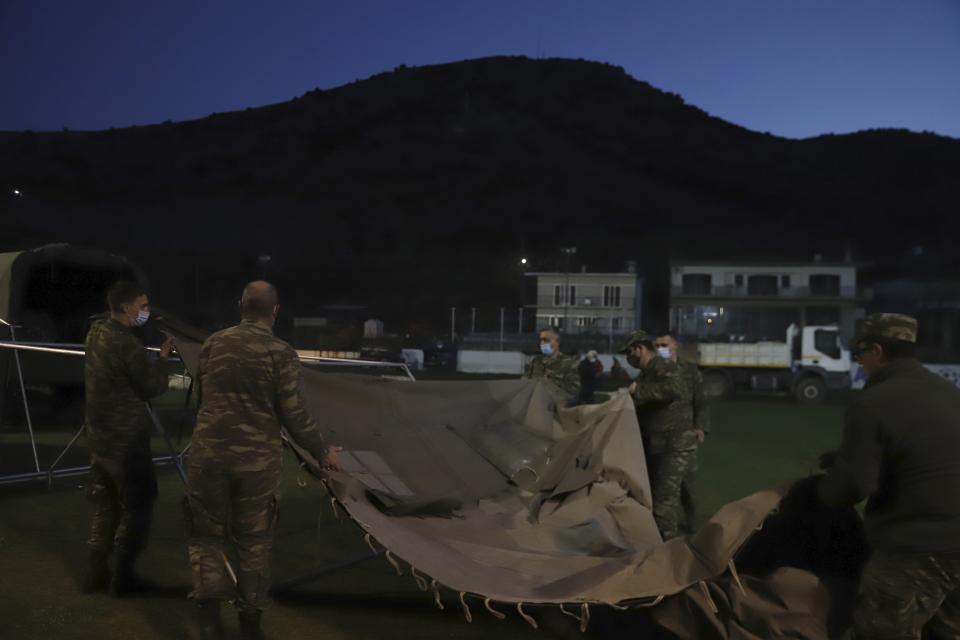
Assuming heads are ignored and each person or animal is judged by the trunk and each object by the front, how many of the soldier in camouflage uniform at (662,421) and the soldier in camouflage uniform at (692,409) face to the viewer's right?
0

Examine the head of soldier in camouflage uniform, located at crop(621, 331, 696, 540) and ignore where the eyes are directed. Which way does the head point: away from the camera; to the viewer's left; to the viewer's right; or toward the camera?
to the viewer's left

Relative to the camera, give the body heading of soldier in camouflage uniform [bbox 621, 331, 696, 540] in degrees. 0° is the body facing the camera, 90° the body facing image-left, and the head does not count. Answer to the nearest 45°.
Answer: approximately 90°

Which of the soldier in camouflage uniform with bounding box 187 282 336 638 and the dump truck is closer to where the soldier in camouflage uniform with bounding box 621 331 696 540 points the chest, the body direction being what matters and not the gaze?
the soldier in camouflage uniform

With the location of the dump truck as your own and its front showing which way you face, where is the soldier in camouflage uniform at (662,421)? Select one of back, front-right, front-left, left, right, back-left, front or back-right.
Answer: right

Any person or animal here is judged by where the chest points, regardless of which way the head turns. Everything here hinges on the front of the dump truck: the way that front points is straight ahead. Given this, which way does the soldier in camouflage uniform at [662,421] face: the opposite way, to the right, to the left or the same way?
the opposite way

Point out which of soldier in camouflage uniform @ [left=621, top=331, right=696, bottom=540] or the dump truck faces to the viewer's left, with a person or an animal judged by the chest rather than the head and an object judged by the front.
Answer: the soldier in camouflage uniform

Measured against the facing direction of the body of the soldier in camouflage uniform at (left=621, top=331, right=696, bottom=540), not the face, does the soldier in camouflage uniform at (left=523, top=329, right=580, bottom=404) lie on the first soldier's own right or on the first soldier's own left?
on the first soldier's own right

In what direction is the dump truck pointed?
to the viewer's right

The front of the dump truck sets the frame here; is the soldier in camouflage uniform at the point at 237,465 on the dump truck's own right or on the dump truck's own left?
on the dump truck's own right

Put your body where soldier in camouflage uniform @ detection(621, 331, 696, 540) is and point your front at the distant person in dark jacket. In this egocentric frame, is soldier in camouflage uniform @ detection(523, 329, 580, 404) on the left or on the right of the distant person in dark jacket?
left
